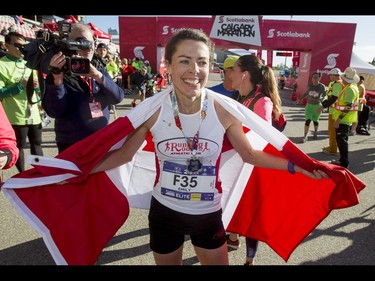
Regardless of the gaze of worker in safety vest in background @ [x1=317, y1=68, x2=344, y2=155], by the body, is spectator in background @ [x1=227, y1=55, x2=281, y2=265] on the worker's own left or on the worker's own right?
on the worker's own left

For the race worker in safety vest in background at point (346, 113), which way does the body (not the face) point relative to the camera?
to the viewer's left

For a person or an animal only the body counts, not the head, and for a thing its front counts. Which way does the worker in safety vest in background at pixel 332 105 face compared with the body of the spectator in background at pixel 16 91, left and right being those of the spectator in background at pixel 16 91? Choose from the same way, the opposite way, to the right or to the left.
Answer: the opposite way

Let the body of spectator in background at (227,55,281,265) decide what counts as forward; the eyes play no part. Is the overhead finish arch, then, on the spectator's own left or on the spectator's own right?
on the spectator's own right

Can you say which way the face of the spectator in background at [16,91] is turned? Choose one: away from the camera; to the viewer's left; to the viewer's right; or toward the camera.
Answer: to the viewer's right

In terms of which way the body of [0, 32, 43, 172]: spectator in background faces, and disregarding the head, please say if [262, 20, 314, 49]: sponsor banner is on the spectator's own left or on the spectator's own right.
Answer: on the spectator's own left

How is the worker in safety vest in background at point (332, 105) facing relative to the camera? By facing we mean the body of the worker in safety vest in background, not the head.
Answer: to the viewer's left
